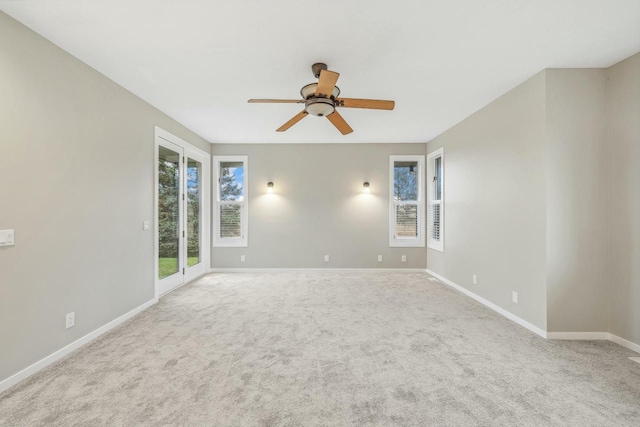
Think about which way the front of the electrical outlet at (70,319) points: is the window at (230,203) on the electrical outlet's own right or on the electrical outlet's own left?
on the electrical outlet's own left

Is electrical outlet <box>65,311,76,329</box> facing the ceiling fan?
yes

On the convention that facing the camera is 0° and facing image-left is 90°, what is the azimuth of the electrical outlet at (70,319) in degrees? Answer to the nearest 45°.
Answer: approximately 315°

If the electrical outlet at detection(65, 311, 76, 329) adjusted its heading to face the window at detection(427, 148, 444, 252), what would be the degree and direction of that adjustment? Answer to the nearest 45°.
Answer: approximately 45° to its left

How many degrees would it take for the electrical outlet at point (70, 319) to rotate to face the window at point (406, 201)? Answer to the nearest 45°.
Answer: approximately 45° to its left

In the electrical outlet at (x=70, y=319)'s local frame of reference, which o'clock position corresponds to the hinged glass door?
The hinged glass door is roughly at 9 o'clock from the electrical outlet.

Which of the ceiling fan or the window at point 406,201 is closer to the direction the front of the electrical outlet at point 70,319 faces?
the ceiling fan
